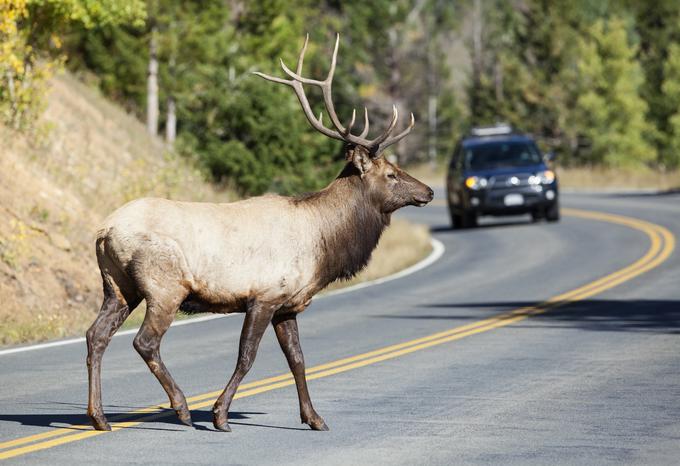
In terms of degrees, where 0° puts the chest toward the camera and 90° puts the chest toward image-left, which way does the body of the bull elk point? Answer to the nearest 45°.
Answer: approximately 270°
